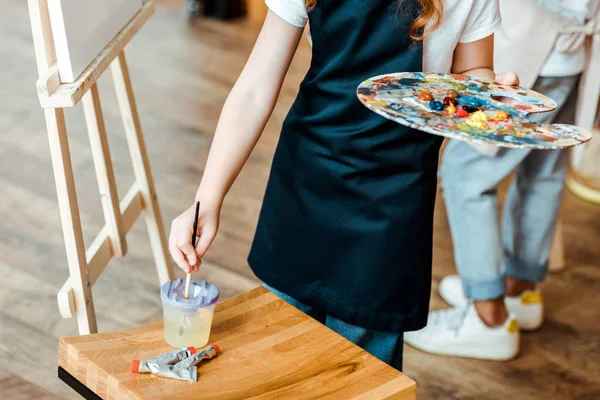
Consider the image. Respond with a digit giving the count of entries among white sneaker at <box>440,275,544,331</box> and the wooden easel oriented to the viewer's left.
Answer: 1

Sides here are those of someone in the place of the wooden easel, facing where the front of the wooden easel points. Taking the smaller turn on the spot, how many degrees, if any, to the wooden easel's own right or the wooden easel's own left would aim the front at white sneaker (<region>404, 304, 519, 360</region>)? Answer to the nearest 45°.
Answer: approximately 45° to the wooden easel's own left

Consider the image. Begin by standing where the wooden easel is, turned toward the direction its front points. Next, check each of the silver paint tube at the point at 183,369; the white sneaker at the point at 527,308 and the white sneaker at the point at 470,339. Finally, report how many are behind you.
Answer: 0

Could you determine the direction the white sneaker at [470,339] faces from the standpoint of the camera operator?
facing to the left of the viewer

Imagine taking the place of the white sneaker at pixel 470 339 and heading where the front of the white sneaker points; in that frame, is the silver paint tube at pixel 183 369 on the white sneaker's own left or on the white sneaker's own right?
on the white sneaker's own left

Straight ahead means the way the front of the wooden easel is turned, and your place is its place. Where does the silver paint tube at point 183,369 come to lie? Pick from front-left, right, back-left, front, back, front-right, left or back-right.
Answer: front-right

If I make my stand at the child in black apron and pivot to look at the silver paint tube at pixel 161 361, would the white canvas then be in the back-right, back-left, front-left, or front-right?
front-right

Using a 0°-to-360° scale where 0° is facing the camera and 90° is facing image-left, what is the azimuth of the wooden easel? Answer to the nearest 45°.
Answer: approximately 315°

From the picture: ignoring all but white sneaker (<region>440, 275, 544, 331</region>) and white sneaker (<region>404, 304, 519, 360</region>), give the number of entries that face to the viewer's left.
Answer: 2

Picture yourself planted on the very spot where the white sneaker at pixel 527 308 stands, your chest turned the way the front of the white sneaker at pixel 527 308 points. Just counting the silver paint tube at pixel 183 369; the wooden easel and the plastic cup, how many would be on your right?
0

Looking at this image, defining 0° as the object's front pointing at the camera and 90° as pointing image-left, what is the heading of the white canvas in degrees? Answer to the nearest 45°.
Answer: approximately 315°

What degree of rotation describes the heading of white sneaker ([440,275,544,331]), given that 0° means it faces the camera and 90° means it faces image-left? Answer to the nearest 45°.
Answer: approximately 90°

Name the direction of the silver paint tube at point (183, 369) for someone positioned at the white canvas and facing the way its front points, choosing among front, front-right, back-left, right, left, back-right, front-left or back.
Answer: front-right

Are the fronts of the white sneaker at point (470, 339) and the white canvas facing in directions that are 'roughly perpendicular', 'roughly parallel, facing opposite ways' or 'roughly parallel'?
roughly parallel, facing opposite ways

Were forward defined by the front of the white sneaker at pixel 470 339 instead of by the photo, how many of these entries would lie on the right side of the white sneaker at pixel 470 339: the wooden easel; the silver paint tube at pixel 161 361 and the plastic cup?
0
